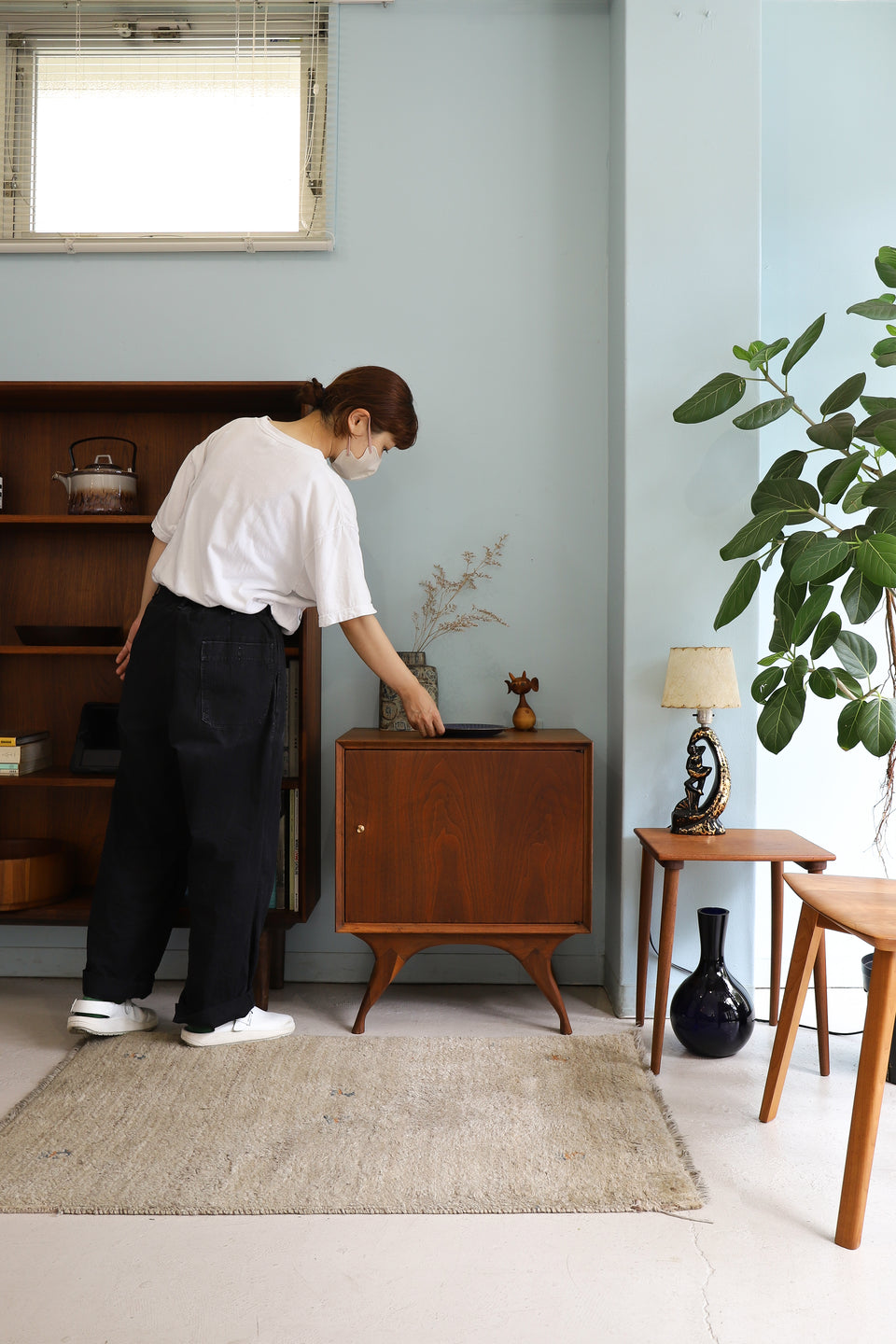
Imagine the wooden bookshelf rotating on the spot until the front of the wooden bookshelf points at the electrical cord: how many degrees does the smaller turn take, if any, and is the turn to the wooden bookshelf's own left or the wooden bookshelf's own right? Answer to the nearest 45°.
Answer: approximately 45° to the wooden bookshelf's own left

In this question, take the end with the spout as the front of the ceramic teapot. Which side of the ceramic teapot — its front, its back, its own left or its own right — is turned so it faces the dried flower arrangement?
back

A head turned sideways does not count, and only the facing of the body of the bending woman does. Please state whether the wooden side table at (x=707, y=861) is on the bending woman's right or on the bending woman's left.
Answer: on the bending woman's right

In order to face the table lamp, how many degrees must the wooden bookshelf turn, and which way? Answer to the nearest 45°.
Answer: approximately 45° to its left

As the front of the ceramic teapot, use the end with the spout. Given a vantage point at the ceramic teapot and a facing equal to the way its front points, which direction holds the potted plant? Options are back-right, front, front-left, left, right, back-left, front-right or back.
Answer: back-left

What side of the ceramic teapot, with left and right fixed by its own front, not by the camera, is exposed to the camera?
left

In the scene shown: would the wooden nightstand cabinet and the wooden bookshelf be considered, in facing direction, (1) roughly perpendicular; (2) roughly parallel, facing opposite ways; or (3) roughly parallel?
roughly parallel

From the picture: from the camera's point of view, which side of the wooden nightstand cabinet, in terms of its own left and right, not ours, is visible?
front

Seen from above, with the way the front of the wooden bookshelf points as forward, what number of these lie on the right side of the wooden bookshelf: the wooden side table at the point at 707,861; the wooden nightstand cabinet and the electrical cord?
0

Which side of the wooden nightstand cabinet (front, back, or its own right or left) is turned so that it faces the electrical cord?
left

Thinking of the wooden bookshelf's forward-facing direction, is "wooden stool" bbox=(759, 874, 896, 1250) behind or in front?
in front

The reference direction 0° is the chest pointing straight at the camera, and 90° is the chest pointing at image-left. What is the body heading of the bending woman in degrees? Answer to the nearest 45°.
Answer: approximately 225°

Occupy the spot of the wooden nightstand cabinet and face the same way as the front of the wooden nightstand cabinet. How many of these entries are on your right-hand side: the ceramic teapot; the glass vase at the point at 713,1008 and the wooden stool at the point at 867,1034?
1

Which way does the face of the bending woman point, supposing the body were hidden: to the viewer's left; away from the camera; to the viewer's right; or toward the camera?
to the viewer's right

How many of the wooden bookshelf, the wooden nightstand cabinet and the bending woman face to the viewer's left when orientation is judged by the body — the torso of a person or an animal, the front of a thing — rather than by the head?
0

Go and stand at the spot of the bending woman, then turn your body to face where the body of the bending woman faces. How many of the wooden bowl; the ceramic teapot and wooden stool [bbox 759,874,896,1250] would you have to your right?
1
